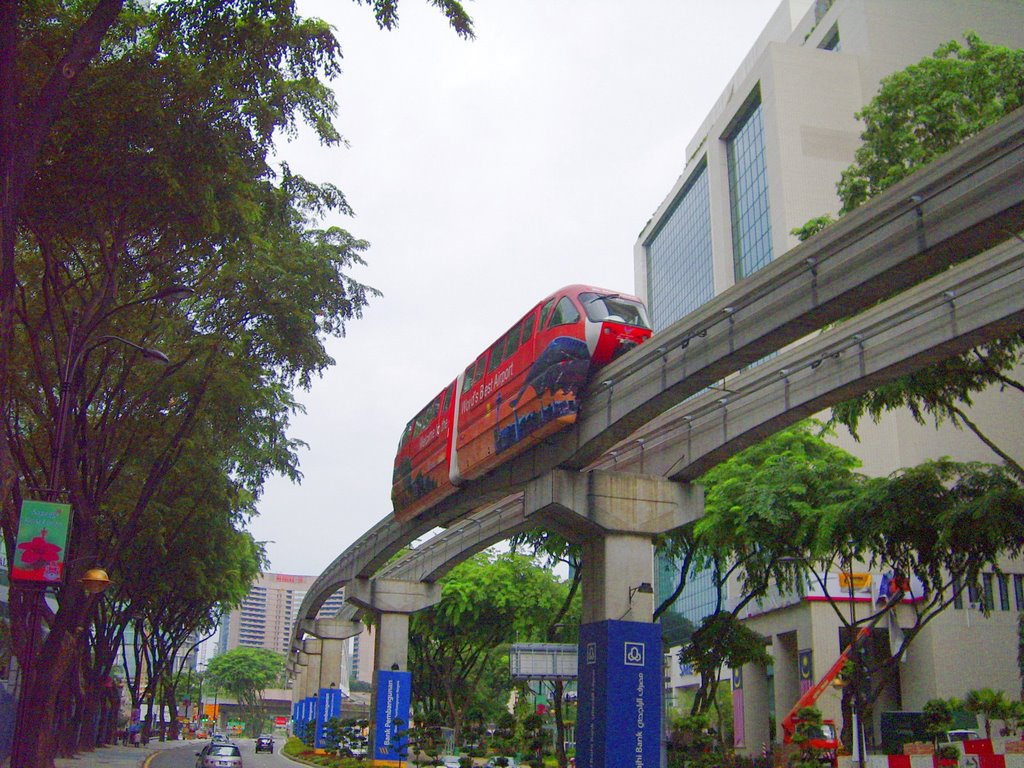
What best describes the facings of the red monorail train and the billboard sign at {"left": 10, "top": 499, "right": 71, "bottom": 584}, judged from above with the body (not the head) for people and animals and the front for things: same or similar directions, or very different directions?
same or similar directions

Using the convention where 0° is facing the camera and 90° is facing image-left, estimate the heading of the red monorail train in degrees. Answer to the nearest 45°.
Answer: approximately 315°

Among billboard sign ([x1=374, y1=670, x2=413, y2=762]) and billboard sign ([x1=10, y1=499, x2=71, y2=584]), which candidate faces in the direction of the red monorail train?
billboard sign ([x1=374, y1=670, x2=413, y2=762])

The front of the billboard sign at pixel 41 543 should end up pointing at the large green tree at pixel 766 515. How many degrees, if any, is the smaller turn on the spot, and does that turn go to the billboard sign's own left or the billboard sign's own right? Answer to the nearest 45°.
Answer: approximately 90° to the billboard sign's own left

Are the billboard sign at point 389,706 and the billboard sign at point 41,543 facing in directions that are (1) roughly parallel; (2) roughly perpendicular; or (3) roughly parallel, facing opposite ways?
roughly parallel

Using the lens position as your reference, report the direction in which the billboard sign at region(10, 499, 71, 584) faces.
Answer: facing the viewer

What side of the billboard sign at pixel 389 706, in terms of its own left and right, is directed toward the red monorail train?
front

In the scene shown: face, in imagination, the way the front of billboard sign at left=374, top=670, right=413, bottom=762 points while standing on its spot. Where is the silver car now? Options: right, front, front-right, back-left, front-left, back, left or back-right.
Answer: front-right

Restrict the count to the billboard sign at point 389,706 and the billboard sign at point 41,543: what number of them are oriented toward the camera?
2

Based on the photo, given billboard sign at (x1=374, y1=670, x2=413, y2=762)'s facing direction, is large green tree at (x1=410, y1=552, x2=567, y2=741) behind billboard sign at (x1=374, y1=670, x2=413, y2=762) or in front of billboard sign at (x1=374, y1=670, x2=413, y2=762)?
behind
